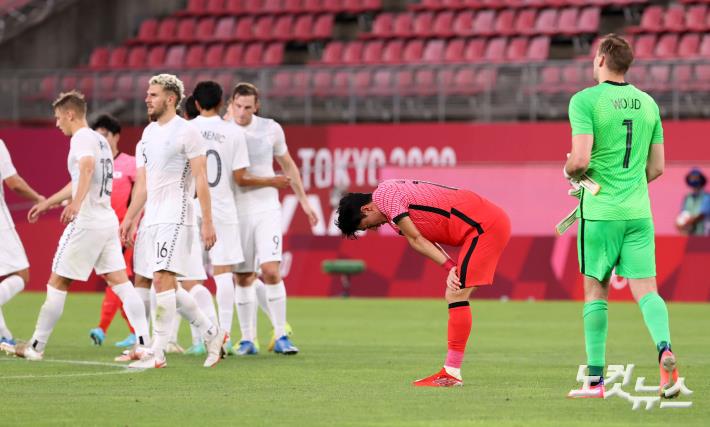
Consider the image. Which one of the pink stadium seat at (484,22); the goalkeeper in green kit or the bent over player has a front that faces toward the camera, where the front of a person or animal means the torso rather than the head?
the pink stadium seat

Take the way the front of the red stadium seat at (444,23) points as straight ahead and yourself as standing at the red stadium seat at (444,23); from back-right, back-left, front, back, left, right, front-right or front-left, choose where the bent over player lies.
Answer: front-left

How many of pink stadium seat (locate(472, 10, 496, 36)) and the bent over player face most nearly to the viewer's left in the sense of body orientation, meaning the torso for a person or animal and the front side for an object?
1

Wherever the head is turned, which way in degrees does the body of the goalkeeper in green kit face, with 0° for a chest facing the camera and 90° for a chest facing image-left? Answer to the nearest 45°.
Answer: approximately 135°

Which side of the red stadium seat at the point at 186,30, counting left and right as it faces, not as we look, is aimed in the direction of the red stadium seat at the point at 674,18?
left

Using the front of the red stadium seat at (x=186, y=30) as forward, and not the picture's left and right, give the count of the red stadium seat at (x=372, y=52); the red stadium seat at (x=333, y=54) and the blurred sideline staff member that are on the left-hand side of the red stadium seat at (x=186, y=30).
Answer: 3

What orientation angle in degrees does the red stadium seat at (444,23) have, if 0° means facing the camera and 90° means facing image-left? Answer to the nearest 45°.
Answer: approximately 45°

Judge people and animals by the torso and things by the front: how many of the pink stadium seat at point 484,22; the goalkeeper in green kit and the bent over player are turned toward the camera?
1

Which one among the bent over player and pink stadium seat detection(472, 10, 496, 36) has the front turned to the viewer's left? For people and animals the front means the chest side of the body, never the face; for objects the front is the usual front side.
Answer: the bent over player

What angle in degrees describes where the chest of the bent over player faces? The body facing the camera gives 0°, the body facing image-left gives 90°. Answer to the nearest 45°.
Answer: approximately 90°
